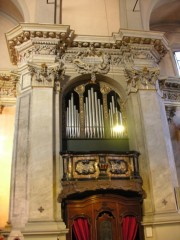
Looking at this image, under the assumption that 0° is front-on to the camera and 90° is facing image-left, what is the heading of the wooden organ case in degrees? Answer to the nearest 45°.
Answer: approximately 0°
